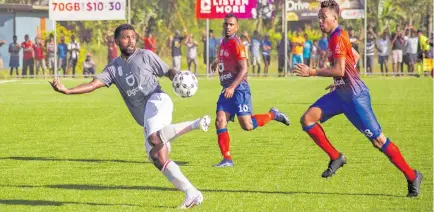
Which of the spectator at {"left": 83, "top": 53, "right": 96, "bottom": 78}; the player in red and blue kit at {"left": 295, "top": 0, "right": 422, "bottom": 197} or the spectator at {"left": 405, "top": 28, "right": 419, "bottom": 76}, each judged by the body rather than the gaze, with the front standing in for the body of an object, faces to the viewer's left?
the player in red and blue kit

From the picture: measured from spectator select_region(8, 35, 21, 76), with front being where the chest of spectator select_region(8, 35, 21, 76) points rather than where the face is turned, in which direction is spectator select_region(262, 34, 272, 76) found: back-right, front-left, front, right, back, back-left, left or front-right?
left

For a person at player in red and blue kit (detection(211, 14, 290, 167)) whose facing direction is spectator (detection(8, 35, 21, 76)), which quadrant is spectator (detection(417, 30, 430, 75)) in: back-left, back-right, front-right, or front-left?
front-right

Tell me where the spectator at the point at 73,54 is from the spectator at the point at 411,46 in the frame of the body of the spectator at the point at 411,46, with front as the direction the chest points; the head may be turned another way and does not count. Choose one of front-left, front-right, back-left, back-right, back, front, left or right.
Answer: right

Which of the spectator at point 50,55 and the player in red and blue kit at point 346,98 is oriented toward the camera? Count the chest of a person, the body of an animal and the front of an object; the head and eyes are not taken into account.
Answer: the spectator

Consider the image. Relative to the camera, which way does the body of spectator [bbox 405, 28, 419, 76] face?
toward the camera

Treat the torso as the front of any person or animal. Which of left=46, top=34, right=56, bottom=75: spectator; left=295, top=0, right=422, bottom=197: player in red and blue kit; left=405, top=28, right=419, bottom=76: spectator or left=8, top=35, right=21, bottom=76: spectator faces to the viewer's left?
the player in red and blue kit

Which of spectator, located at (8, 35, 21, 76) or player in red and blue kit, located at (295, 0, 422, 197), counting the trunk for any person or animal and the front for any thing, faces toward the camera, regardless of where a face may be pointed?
the spectator

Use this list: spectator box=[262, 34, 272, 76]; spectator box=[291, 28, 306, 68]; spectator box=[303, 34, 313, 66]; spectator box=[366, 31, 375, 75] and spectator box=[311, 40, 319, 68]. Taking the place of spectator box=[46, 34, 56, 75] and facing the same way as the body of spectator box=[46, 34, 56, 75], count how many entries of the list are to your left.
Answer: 5

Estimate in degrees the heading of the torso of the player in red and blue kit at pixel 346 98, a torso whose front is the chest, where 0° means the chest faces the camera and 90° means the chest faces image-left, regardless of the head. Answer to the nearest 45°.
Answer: approximately 90°

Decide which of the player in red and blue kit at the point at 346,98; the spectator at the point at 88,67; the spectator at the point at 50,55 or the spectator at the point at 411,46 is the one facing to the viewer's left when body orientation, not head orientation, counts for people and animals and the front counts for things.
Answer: the player in red and blue kit

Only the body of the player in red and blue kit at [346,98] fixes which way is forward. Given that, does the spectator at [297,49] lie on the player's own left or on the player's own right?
on the player's own right

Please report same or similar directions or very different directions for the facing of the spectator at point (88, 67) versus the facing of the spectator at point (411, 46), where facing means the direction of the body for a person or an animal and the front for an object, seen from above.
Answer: same or similar directions

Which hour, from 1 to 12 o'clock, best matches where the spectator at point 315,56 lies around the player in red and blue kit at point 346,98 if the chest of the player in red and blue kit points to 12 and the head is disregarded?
The spectator is roughly at 3 o'clock from the player in red and blue kit.

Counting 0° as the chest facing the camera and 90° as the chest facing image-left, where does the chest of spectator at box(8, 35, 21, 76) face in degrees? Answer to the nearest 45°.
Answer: approximately 0°

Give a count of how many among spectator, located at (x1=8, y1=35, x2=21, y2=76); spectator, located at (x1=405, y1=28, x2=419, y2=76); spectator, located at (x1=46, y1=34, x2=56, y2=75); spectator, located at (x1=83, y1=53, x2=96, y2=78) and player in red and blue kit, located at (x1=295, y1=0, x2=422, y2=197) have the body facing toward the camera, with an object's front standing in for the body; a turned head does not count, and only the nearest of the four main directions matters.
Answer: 4

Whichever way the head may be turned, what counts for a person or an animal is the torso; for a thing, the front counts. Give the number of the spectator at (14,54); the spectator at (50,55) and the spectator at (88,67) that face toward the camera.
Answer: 3

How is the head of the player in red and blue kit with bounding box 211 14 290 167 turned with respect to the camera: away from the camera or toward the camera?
toward the camera

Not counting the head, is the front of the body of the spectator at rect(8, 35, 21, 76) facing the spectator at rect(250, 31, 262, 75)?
no

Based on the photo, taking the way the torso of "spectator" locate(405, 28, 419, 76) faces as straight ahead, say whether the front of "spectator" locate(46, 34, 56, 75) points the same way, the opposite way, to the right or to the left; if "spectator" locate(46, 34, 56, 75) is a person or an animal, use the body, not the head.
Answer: the same way

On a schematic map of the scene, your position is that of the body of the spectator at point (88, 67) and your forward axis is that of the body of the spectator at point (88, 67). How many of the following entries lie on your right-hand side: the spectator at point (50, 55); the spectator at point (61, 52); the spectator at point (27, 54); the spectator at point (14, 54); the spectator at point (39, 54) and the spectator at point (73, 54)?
6

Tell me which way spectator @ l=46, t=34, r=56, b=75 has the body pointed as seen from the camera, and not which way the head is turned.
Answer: toward the camera
